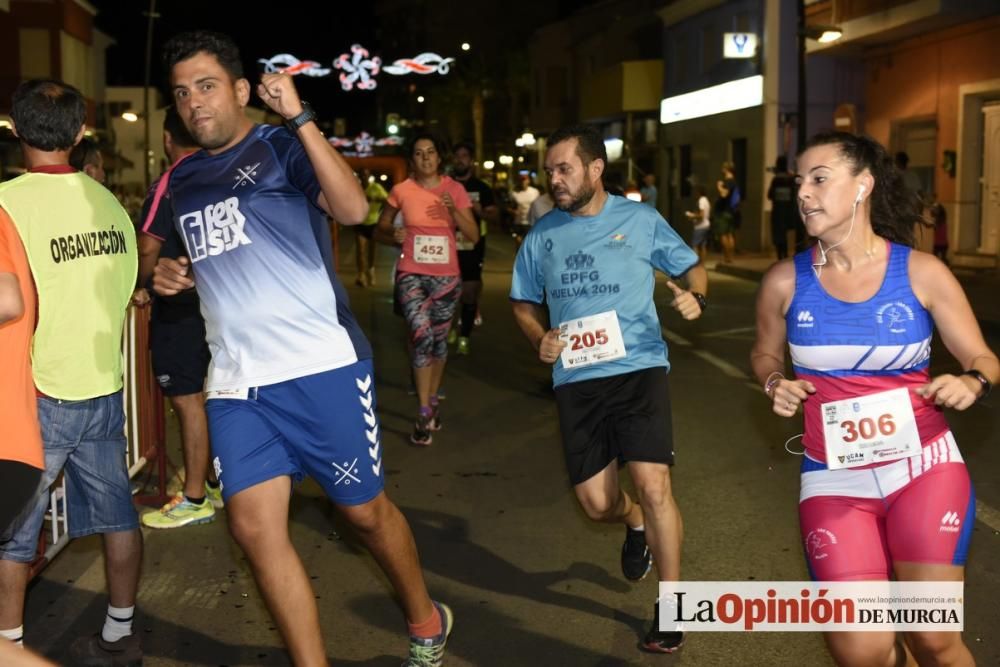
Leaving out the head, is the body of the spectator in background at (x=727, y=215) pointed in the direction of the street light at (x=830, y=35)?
no

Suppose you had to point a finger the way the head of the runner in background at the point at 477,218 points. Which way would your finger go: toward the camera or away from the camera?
toward the camera

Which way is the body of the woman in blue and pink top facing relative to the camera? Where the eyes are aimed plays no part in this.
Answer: toward the camera

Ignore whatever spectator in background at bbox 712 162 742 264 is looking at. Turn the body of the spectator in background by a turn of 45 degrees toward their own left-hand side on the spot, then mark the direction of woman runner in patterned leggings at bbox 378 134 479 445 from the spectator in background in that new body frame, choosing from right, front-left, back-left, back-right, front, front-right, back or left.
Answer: front

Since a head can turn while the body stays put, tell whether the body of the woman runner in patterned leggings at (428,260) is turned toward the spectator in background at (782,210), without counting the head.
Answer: no

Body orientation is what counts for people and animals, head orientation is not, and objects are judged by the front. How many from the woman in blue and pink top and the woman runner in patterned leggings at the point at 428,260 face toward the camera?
2

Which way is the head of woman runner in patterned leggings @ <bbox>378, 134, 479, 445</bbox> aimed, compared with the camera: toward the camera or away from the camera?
toward the camera

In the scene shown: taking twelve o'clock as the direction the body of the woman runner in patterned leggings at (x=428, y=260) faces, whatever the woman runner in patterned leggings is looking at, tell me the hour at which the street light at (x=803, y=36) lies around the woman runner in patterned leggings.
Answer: The street light is roughly at 7 o'clock from the woman runner in patterned leggings.

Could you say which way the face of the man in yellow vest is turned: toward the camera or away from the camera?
away from the camera

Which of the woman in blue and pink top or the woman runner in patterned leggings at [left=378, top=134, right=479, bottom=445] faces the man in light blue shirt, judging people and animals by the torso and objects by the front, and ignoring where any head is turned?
the woman runner in patterned leggings

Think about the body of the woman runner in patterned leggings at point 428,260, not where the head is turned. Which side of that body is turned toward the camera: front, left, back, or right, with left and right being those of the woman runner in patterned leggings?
front

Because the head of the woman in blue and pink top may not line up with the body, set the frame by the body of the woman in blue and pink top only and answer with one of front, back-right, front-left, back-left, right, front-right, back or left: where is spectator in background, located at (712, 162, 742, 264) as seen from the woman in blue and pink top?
back

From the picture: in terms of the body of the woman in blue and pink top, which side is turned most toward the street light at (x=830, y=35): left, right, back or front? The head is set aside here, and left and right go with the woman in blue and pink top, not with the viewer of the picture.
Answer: back

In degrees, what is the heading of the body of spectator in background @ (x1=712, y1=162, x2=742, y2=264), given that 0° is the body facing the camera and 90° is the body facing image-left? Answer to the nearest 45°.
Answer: approximately 45°

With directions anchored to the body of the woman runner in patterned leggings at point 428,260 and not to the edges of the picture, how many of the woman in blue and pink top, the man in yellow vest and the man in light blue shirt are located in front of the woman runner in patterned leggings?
3

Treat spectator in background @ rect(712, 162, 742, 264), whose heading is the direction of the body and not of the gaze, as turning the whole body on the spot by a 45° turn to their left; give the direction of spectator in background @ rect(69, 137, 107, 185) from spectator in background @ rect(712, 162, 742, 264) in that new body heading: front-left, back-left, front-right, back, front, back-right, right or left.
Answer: front

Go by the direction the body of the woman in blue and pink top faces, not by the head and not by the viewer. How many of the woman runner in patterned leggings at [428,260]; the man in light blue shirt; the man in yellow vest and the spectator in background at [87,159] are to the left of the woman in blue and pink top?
0

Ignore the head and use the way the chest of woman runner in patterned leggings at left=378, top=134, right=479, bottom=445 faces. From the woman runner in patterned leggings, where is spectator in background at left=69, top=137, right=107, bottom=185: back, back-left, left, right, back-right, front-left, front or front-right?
front-right

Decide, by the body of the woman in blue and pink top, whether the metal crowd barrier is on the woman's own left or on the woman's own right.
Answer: on the woman's own right
